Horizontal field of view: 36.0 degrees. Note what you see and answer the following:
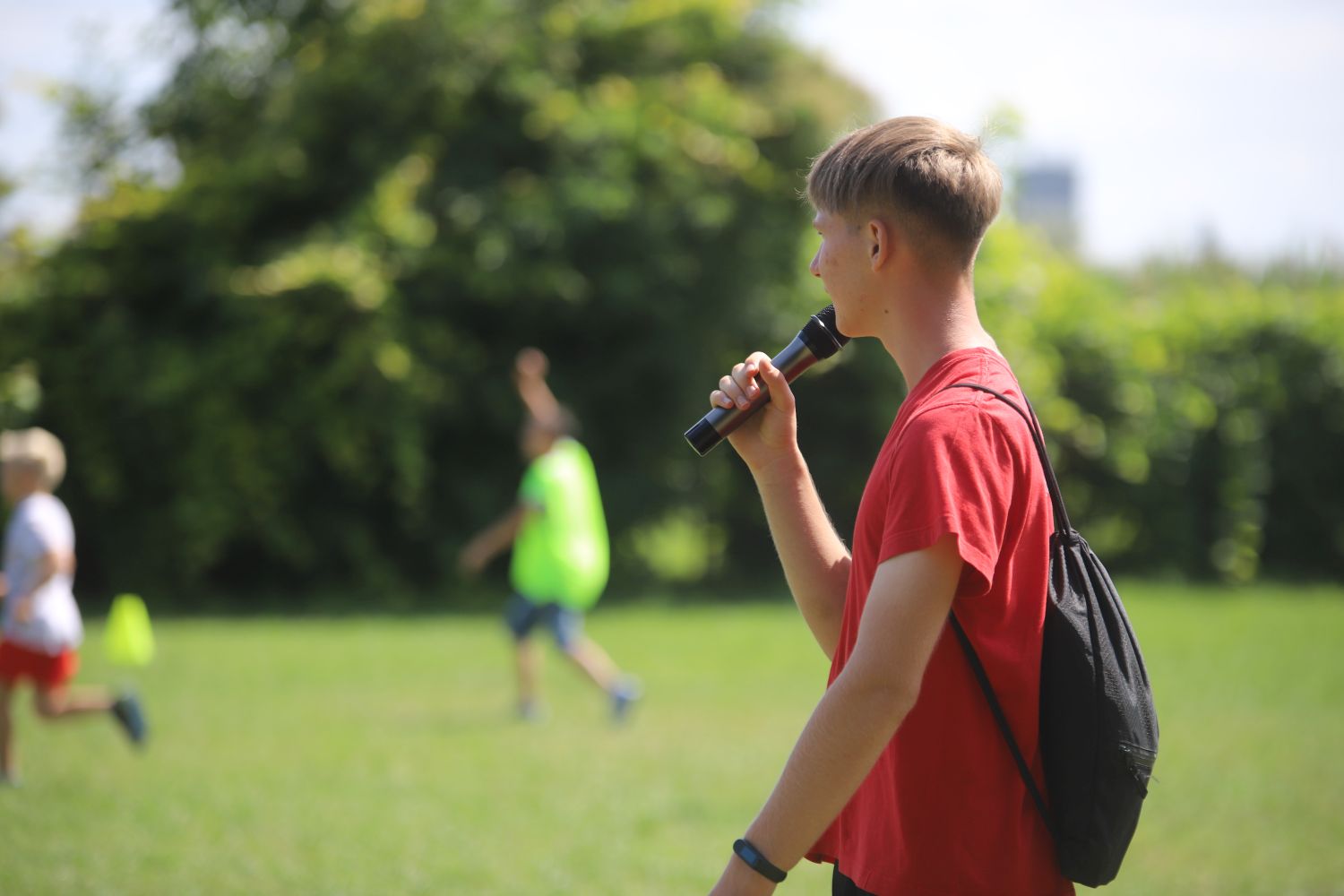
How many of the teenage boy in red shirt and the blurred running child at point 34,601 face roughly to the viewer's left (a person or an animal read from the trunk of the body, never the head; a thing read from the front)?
2

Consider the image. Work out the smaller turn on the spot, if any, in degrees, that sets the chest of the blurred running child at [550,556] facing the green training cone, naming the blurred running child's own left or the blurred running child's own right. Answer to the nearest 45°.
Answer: approximately 45° to the blurred running child's own right

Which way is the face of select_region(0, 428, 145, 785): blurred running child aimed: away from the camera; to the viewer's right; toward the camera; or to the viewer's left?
to the viewer's left

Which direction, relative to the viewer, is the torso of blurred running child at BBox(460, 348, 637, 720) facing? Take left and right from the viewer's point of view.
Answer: facing to the left of the viewer

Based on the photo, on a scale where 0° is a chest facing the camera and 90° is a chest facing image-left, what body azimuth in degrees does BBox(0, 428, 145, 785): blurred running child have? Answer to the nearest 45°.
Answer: approximately 90°

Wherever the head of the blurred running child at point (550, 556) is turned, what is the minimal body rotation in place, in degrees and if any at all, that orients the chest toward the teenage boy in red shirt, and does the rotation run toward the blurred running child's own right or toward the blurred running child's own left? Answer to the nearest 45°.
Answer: approximately 90° to the blurred running child's own left

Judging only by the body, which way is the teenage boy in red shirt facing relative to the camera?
to the viewer's left

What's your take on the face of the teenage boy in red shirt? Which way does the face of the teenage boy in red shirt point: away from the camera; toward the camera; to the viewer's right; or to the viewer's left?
to the viewer's left

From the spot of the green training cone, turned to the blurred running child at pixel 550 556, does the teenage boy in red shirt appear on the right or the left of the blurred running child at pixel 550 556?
right
